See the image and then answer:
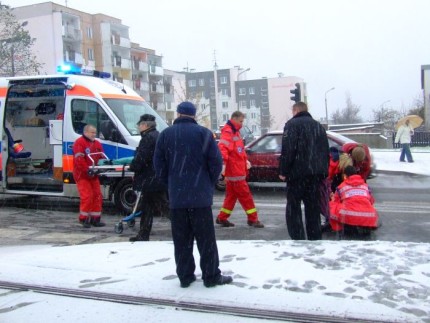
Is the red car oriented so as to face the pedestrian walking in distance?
no

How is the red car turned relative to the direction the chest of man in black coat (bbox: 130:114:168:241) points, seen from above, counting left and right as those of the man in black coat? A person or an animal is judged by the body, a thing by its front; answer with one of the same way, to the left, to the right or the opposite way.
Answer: the same way

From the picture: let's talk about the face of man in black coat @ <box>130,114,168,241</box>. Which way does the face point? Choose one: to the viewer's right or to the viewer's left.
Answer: to the viewer's left

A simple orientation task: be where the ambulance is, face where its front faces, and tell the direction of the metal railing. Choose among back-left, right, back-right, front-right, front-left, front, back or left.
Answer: left

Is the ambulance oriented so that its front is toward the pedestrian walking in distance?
no

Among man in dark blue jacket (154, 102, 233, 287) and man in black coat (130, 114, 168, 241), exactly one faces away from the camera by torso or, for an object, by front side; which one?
the man in dark blue jacket

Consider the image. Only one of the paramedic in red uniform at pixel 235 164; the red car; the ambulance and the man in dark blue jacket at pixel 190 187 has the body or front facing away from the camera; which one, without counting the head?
the man in dark blue jacket

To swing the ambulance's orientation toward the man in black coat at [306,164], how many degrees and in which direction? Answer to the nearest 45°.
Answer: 0° — it already faces them

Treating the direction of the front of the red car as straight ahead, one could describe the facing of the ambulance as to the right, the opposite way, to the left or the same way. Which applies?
the opposite way

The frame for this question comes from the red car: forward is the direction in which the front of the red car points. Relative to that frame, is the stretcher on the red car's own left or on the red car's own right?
on the red car's own left

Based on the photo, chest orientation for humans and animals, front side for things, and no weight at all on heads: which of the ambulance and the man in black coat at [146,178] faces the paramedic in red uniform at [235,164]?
the ambulance

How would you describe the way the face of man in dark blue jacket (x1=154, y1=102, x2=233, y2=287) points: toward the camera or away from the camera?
away from the camera

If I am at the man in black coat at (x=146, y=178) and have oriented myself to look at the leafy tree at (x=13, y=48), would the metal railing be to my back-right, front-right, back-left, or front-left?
front-right

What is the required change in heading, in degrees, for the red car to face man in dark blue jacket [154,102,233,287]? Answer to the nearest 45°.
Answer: approximately 90° to its left

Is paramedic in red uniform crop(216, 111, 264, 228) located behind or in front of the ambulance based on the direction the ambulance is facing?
in front

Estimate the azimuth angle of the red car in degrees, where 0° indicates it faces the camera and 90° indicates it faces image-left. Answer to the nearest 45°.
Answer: approximately 90°

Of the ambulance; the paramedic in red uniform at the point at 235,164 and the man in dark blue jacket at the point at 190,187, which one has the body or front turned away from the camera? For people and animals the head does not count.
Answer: the man in dark blue jacket

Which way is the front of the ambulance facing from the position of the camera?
facing the viewer and to the right of the viewer

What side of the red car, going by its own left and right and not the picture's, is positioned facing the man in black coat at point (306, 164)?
left

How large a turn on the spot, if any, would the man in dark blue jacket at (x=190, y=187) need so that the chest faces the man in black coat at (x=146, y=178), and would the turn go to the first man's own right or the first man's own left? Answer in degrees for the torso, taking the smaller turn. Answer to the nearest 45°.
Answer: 0° — they already face them

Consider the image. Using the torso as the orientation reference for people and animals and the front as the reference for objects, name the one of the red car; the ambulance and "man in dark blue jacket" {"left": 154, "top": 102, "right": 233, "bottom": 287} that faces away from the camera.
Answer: the man in dark blue jacket

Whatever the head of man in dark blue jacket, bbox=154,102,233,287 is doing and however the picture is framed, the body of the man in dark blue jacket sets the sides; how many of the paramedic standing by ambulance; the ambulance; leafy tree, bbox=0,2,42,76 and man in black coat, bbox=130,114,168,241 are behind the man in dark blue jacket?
0
